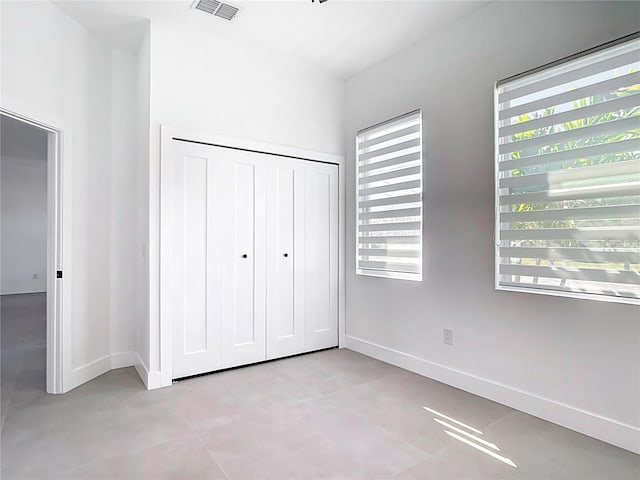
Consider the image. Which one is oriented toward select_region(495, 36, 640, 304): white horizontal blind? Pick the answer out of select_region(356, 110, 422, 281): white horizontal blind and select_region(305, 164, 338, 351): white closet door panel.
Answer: the white closet door panel

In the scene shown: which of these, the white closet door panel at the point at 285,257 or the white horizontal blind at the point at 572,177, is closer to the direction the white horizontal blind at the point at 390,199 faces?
the white closet door panel

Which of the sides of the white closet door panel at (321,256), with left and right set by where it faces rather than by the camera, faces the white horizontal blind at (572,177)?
front

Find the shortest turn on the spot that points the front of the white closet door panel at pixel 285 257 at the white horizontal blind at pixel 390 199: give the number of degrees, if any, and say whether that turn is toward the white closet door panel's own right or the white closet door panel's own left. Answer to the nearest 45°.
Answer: approximately 45° to the white closet door panel's own left

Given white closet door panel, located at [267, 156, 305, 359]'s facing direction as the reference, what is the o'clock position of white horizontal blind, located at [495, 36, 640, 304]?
The white horizontal blind is roughly at 12 o'clock from the white closet door panel.

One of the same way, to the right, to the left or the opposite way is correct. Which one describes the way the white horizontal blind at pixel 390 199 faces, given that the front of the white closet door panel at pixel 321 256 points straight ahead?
to the right

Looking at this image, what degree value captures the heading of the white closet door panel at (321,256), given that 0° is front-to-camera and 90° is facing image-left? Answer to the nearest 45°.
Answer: approximately 315°

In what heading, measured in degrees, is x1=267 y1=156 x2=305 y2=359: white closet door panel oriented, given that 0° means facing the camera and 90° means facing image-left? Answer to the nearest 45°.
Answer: approximately 315°

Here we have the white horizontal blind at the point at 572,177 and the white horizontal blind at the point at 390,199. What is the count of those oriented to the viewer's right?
0

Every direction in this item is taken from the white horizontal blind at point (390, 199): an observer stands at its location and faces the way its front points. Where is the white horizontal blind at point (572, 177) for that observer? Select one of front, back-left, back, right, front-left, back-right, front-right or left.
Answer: left

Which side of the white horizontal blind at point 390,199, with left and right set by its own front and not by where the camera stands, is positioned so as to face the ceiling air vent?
front

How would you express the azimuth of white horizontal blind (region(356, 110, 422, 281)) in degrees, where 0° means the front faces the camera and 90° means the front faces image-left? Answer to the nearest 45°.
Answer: approximately 45°

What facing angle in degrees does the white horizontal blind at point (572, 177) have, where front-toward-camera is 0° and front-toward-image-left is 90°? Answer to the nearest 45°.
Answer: approximately 45°

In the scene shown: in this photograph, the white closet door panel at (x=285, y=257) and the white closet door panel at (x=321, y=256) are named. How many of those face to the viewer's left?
0
